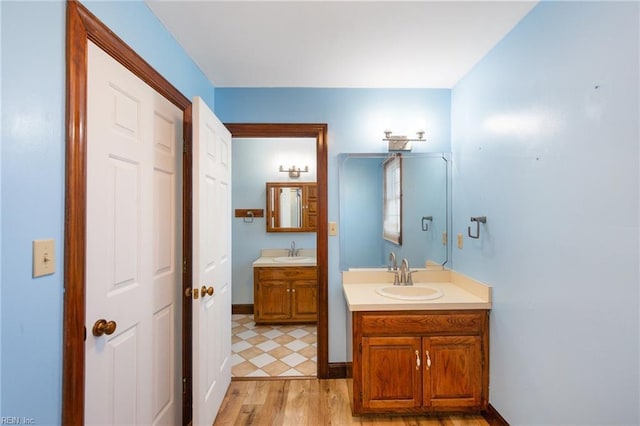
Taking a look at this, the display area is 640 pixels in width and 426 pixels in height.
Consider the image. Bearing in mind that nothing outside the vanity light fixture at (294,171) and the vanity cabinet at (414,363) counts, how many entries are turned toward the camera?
2

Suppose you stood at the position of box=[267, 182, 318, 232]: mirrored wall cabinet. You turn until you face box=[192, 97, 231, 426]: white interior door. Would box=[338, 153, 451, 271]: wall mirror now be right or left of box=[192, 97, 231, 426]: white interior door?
left

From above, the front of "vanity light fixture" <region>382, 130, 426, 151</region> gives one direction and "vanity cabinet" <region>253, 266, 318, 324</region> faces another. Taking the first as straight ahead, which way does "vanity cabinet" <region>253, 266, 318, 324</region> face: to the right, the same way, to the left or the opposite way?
the same way

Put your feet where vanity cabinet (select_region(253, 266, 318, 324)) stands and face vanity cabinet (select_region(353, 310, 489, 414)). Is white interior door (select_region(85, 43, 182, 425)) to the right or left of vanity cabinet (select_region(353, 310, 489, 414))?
right

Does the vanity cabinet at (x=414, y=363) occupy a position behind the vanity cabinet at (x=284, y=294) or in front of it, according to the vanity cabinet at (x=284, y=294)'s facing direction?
in front

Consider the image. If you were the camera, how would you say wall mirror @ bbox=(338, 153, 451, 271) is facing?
facing the viewer

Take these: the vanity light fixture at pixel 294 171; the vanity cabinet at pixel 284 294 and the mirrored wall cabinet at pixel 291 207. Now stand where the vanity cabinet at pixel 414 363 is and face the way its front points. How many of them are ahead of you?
0

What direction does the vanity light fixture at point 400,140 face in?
toward the camera

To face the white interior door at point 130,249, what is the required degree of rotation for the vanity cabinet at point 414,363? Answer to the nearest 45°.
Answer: approximately 45° to its right

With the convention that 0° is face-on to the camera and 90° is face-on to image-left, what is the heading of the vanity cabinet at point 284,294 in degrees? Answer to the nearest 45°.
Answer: approximately 0°

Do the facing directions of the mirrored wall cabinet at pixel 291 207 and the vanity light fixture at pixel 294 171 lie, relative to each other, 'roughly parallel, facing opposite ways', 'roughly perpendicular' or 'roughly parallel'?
roughly parallel

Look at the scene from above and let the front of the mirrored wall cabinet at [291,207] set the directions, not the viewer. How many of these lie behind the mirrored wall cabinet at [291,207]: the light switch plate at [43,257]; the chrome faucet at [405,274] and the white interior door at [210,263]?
0

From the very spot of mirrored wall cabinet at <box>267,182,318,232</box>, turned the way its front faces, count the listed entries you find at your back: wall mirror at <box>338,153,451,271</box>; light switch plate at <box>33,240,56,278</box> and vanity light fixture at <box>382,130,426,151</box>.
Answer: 0

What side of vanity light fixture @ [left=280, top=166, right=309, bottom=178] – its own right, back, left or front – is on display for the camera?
front
